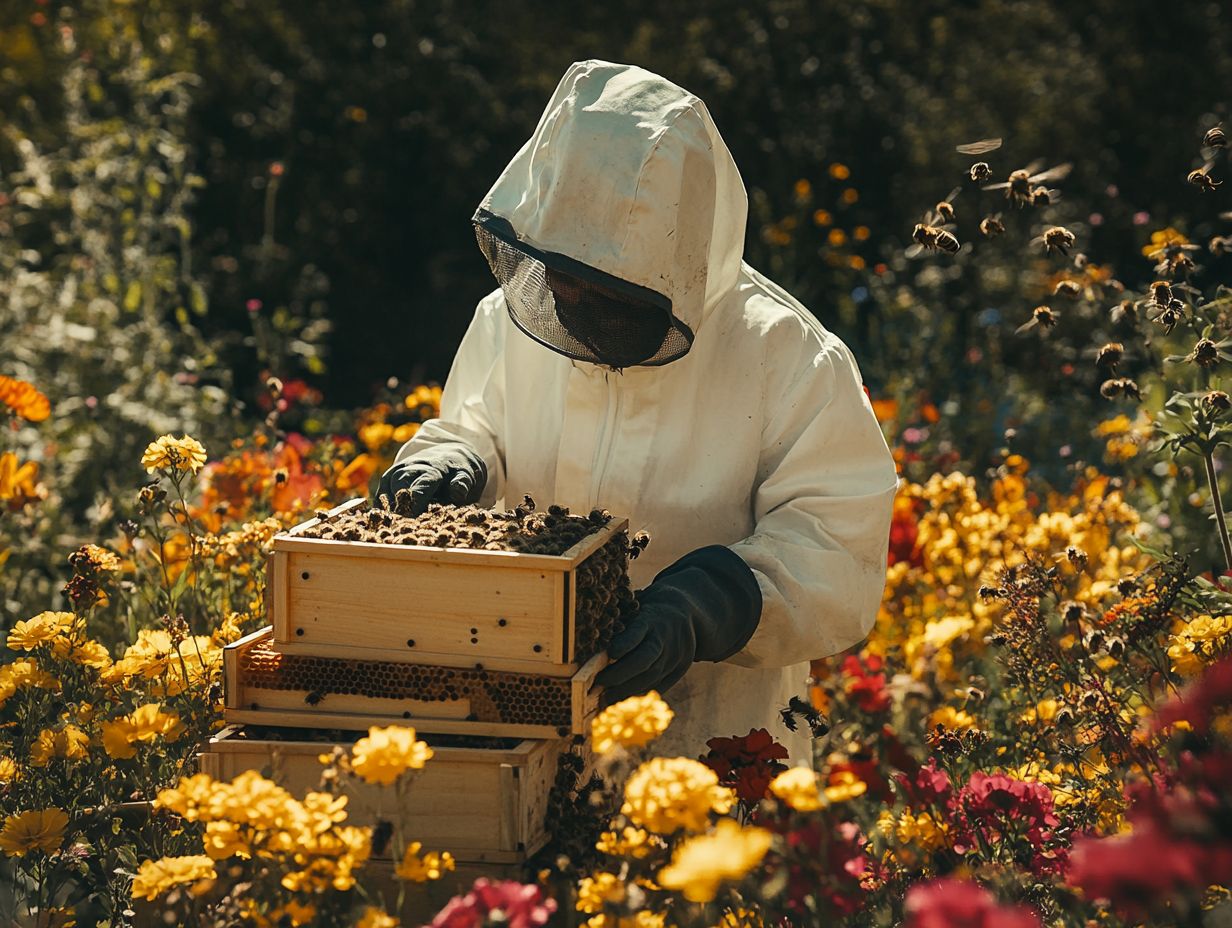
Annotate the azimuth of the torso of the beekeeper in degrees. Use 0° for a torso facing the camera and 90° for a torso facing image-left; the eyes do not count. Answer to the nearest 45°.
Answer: approximately 45°

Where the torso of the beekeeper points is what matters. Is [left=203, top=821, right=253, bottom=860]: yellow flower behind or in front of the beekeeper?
in front

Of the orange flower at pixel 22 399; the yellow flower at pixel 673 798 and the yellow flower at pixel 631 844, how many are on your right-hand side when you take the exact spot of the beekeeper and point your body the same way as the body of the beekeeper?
1

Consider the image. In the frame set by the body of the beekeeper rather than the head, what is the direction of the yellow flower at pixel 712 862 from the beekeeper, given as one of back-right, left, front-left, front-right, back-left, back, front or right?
front-left

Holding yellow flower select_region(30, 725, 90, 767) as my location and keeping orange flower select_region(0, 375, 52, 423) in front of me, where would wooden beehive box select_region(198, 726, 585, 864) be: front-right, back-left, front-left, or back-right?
back-right

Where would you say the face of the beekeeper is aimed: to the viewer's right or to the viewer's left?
to the viewer's left

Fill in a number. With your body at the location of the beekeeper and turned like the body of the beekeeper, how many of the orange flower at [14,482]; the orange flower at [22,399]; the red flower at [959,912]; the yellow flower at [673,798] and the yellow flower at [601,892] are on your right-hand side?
2

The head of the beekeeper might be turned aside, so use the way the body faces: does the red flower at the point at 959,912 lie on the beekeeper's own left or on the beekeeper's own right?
on the beekeeper's own left

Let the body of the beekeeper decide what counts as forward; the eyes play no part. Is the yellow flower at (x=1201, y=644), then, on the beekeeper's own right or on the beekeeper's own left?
on the beekeeper's own left

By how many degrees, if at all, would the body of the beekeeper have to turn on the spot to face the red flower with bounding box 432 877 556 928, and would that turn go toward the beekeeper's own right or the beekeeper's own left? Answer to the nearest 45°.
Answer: approximately 45° to the beekeeper's own left
